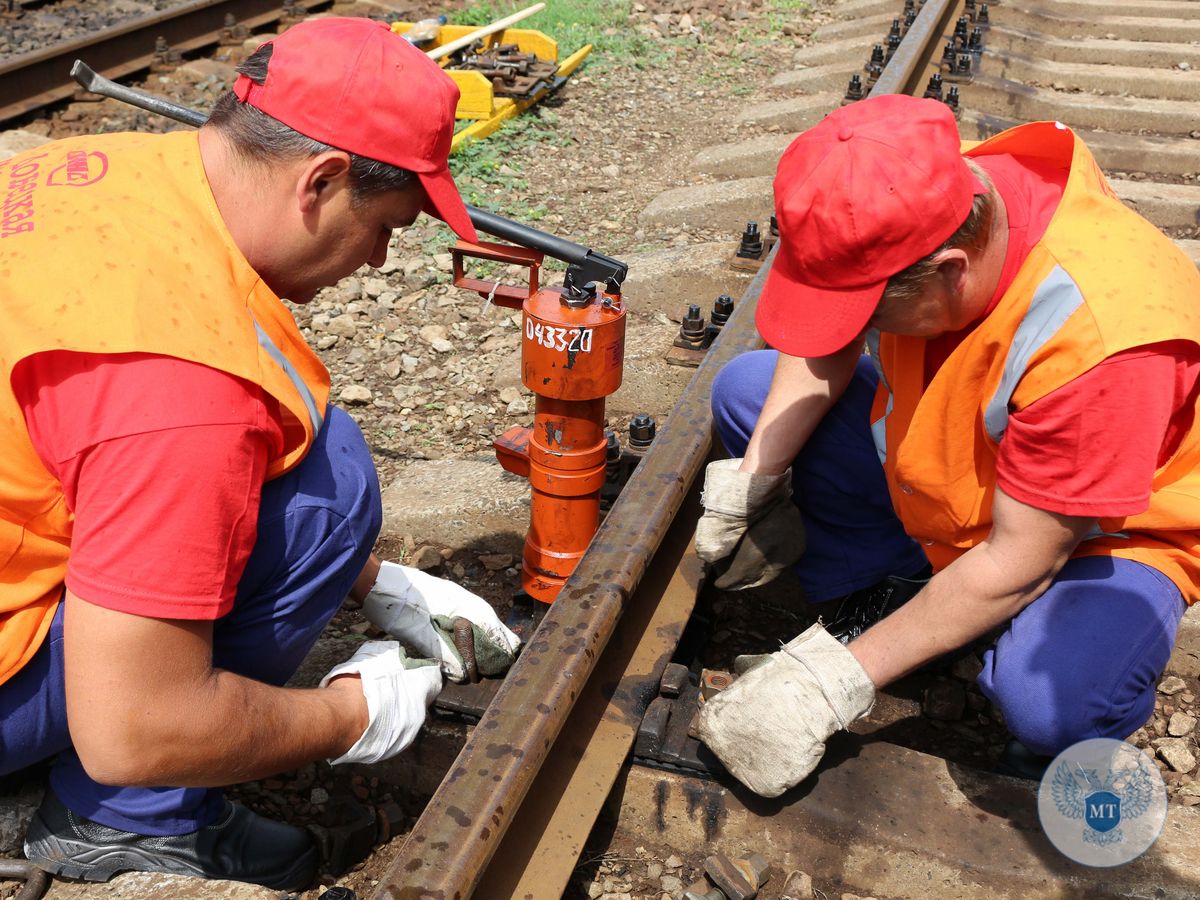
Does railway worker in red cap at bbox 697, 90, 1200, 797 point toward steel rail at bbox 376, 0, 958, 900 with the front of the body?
yes

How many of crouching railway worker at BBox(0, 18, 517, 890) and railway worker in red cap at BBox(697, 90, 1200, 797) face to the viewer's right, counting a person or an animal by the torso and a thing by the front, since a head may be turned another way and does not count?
1

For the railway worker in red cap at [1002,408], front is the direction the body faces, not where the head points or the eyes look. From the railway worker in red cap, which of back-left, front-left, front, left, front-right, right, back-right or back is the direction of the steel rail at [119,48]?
right

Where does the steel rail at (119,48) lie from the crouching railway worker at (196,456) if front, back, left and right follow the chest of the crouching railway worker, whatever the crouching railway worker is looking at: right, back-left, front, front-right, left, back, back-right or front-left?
left

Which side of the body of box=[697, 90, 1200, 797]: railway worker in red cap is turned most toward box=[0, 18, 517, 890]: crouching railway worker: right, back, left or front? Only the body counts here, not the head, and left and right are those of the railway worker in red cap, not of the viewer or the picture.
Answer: front

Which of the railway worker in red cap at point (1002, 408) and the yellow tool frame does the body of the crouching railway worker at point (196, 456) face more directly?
the railway worker in red cap

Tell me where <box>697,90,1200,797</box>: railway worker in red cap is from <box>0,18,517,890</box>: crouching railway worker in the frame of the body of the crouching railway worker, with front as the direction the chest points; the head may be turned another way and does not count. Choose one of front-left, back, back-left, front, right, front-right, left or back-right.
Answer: front

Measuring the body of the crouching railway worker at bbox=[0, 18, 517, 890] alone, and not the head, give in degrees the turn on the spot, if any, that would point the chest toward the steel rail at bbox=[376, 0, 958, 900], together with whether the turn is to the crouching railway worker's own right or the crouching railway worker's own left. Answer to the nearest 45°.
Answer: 0° — they already face it

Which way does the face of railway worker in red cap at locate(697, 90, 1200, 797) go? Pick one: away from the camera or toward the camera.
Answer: toward the camera

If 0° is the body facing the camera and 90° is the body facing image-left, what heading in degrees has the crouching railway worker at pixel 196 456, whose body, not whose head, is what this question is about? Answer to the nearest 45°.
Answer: approximately 270°

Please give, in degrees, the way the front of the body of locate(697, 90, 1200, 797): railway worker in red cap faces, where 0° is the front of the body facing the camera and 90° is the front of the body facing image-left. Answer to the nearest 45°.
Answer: approximately 45°

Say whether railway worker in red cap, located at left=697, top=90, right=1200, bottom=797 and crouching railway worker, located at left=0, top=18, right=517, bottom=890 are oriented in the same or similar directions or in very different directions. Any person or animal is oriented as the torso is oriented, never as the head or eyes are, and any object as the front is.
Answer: very different directions

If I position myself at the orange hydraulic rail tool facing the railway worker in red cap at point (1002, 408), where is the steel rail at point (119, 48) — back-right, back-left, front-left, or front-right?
back-left
